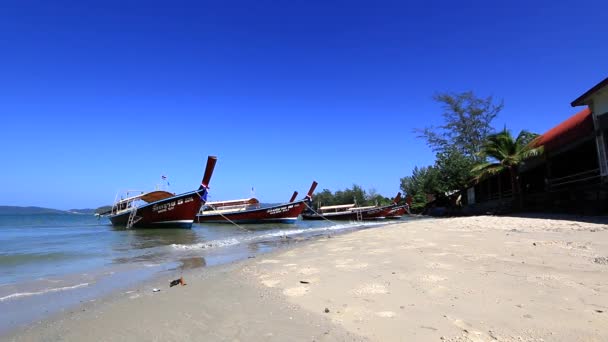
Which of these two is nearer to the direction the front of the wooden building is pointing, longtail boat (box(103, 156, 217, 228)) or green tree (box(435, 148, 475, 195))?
the longtail boat

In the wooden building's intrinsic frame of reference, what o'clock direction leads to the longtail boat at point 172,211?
The longtail boat is roughly at 1 o'clock from the wooden building.

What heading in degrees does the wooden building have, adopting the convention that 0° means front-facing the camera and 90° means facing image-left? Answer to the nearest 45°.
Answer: approximately 45°

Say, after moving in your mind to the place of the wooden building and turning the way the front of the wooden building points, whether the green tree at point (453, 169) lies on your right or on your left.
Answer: on your right
